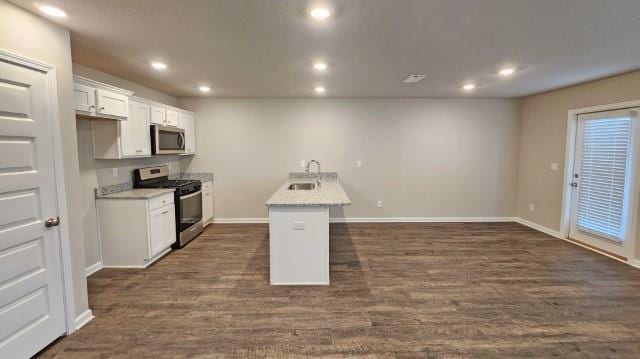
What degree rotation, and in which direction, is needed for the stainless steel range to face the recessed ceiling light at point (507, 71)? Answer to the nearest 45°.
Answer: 0° — it already faces it

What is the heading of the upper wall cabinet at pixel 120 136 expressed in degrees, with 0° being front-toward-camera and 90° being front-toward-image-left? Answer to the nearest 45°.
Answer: approximately 315°

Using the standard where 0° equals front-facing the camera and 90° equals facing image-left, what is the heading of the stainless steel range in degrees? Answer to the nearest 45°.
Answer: approximately 315°

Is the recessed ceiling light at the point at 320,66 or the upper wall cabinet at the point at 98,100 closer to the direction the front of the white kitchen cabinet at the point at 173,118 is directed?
the recessed ceiling light

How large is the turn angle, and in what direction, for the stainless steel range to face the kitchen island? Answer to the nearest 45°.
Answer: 0° — it already faces it

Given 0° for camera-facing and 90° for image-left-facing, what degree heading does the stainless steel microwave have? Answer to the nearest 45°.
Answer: approximately 315°

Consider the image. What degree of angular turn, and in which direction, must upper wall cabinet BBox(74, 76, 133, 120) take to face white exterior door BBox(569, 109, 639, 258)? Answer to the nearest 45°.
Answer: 0° — it already faces it

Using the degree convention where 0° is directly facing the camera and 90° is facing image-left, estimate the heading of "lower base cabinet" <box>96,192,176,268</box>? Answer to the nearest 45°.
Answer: approximately 315°
